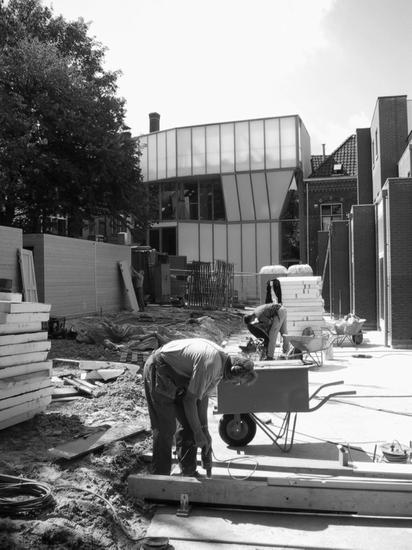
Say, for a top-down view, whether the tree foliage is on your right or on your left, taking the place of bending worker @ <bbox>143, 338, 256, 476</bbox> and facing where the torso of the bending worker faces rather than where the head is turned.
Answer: on your left

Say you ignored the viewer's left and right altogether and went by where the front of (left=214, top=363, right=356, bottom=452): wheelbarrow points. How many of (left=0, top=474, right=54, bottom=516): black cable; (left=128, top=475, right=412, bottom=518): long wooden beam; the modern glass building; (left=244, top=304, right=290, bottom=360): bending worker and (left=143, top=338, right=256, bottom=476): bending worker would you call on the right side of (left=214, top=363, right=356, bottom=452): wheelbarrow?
2

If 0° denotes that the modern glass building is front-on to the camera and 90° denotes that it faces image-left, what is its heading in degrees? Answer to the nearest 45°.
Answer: approximately 0°

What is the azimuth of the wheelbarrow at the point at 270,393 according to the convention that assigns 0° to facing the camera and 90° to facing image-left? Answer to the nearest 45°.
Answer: approximately 90°

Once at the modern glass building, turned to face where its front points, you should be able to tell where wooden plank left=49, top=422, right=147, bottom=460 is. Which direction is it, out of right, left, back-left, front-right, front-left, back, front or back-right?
front

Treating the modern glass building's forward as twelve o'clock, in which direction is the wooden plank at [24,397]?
The wooden plank is roughly at 12 o'clock from the modern glass building.

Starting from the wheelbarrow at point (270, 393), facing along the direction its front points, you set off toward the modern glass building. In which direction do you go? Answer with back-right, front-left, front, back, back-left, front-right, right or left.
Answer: right

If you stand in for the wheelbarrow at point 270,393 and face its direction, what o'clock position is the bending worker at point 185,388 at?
The bending worker is roughly at 10 o'clock from the wheelbarrow.

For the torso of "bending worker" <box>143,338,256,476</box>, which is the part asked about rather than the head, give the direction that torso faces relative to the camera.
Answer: to the viewer's right

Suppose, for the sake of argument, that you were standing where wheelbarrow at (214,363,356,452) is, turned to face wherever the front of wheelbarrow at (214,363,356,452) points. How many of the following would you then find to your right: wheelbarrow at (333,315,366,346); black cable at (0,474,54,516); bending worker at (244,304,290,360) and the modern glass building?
3

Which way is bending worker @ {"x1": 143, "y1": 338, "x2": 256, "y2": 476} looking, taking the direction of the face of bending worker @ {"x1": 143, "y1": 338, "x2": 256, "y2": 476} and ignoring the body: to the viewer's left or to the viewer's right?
to the viewer's right

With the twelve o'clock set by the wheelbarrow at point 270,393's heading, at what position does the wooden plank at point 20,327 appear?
The wooden plank is roughly at 12 o'clock from the wheelbarrow.

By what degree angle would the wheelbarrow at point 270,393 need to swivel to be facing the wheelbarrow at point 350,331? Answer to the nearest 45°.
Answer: approximately 90° to its right

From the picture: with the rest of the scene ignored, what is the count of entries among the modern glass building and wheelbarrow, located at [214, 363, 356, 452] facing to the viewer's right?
0

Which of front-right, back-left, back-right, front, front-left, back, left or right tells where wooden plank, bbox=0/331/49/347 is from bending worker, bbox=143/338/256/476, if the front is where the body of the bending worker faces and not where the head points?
back-left

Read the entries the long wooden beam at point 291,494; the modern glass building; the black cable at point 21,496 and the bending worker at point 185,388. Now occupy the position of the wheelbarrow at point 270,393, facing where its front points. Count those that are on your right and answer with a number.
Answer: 1

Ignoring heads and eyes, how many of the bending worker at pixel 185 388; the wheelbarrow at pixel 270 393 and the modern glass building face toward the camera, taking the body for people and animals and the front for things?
1

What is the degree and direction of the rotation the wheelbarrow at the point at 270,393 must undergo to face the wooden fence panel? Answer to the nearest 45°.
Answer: approximately 90° to its right
